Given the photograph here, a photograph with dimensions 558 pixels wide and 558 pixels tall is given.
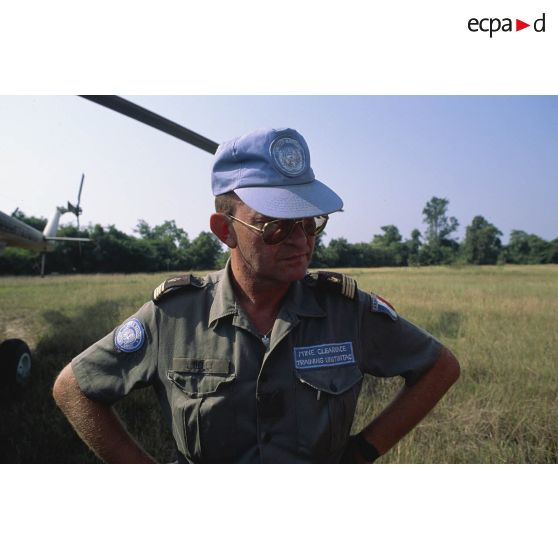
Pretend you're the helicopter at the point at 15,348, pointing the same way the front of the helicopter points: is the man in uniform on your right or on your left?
on your left

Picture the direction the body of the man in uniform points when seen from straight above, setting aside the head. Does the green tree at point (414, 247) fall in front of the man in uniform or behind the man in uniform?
behind

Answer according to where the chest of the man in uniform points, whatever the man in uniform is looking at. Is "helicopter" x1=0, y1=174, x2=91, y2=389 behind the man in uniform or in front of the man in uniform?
behind

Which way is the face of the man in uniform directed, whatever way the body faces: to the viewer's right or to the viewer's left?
to the viewer's right

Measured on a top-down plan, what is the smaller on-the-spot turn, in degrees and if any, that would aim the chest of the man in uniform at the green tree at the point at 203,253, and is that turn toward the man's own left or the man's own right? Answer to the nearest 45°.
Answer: approximately 180°

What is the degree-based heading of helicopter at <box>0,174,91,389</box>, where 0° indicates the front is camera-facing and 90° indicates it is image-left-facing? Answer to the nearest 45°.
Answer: approximately 45°

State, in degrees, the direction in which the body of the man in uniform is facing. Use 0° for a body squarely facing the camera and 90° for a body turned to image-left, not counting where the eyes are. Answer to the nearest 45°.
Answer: approximately 0°
